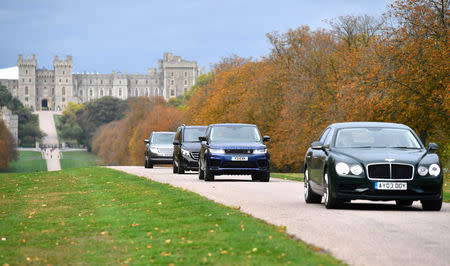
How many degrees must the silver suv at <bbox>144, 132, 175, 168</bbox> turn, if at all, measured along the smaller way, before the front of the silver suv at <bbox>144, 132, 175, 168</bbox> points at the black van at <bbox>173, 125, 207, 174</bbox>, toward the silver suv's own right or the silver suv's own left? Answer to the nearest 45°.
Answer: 0° — it already faces it

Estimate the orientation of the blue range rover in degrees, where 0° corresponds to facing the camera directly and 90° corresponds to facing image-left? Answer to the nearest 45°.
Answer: approximately 0°

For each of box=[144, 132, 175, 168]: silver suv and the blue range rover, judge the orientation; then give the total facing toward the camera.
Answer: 2

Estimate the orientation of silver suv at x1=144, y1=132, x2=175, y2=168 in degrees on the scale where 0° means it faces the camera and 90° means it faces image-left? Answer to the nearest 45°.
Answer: approximately 0°

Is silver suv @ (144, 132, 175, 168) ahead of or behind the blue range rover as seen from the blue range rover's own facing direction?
behind

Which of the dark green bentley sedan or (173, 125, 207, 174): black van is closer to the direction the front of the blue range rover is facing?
the dark green bentley sedan

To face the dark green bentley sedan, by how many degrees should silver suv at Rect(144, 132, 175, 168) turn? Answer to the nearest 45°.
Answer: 0° — it already faces it
